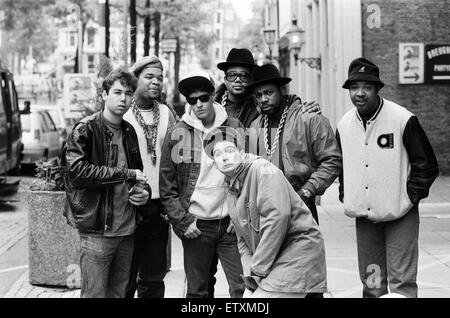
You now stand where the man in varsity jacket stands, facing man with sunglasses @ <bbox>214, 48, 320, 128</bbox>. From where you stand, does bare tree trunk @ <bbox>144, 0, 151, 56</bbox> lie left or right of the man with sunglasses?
right

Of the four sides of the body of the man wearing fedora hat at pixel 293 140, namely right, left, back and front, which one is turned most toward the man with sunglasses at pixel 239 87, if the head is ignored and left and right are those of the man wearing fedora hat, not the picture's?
right

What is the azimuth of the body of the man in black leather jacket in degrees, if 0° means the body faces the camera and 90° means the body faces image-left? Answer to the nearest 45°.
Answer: approximately 315°

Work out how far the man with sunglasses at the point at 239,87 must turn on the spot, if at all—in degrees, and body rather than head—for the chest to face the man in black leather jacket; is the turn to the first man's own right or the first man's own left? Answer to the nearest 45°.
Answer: approximately 45° to the first man's own right

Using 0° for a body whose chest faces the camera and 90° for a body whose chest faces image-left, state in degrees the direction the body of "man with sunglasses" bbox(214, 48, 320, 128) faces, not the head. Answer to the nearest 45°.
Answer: approximately 0°

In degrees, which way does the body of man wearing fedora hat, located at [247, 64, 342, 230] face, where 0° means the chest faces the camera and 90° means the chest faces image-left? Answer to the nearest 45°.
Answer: approximately 45°

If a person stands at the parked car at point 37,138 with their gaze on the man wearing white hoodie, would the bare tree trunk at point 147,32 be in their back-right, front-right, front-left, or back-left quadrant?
back-left

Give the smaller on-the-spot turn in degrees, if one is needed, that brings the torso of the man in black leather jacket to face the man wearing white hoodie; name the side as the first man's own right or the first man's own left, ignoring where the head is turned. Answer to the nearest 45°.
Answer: approximately 45° to the first man's own left

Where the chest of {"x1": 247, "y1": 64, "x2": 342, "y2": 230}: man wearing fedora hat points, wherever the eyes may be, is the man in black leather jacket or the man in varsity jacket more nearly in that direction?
the man in black leather jacket
